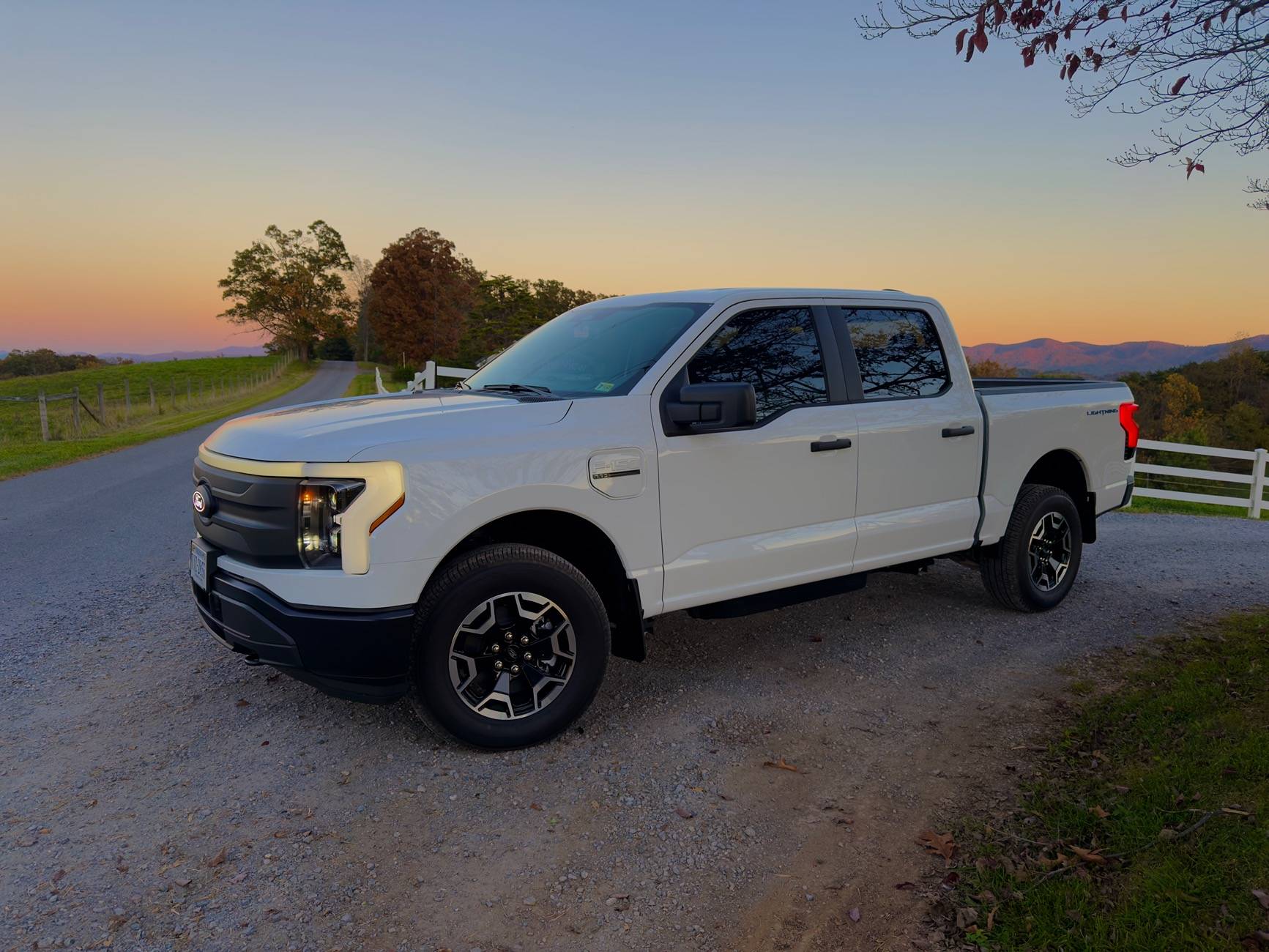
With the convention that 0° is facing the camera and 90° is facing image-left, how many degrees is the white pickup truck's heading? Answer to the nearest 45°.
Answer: approximately 45°

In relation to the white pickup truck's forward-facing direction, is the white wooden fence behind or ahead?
behind
